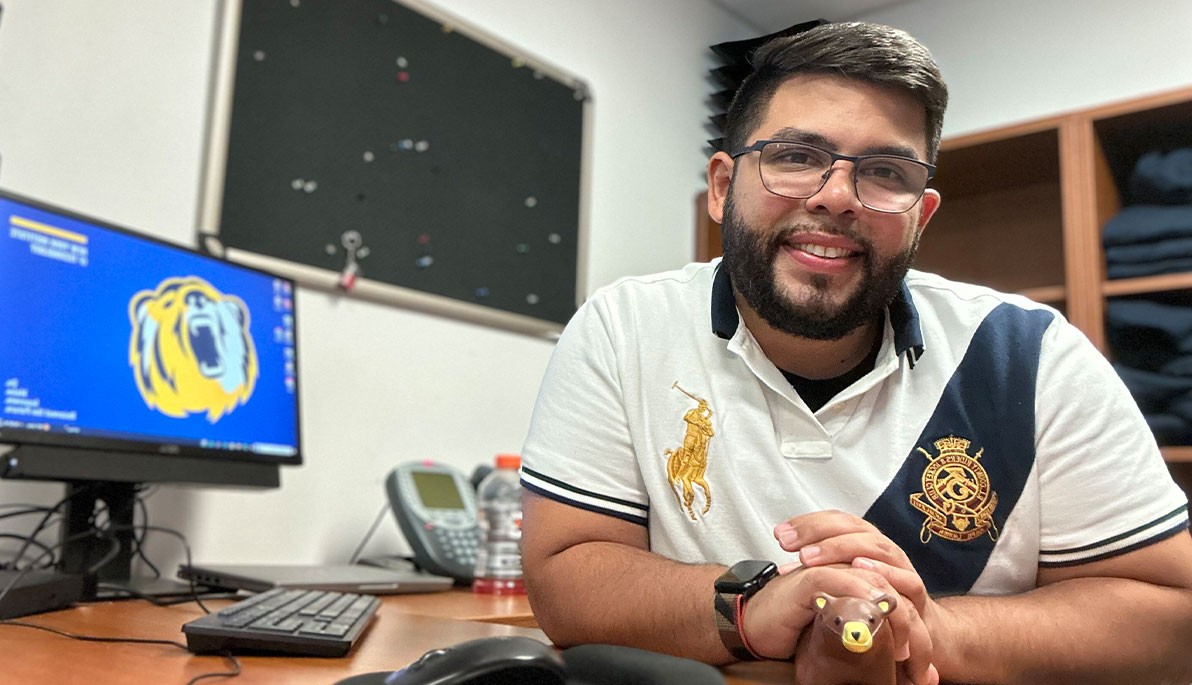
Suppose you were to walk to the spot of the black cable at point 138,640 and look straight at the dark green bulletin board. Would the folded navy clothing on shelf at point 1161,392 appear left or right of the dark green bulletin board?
right

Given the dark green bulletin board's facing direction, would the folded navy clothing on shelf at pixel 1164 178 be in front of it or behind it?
in front

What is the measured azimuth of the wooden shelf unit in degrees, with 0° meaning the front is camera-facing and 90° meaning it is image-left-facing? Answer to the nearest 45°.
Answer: approximately 45°

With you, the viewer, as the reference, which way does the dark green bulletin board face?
facing the viewer and to the right of the viewer

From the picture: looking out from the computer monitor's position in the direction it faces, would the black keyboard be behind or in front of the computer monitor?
in front

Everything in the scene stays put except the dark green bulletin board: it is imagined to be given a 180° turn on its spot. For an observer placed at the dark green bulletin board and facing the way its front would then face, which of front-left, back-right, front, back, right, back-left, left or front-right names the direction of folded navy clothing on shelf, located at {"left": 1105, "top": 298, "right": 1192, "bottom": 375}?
back-right

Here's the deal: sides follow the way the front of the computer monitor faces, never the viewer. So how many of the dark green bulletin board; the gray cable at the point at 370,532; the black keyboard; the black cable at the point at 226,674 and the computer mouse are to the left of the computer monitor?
2

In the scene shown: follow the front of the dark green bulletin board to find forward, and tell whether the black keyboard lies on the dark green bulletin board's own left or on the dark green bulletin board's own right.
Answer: on the dark green bulletin board's own right

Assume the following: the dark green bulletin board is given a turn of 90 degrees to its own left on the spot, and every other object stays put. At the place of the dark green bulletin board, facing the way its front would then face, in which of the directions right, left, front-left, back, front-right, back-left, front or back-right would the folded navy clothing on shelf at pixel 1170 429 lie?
front-right

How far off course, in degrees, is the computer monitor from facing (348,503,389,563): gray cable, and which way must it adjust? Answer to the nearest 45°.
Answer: approximately 90° to its left

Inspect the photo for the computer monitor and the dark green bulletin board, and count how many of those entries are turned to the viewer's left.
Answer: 0

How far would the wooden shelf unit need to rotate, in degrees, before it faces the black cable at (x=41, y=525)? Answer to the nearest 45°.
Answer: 0° — it already faces it
